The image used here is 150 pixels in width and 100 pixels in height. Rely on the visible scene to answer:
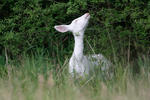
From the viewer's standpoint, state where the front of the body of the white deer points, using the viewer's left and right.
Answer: facing the viewer and to the left of the viewer
